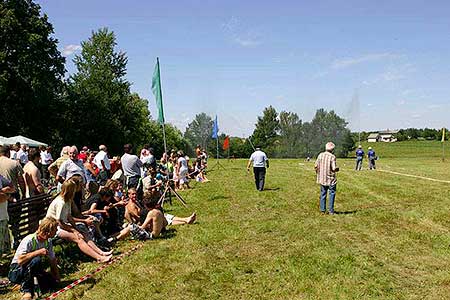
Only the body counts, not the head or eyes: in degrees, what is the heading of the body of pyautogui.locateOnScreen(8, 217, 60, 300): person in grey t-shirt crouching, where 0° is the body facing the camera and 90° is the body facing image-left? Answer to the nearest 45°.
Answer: approximately 315°

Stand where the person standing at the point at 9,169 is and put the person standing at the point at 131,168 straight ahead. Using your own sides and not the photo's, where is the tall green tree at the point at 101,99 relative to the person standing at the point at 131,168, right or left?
left

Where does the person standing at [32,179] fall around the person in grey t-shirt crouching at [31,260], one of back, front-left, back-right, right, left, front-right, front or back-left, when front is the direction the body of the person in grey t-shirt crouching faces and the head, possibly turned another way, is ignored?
back-left

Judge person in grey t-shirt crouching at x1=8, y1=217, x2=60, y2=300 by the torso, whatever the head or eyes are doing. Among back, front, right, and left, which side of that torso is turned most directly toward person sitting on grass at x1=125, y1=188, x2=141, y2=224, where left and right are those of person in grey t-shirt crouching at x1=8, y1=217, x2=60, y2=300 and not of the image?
left
